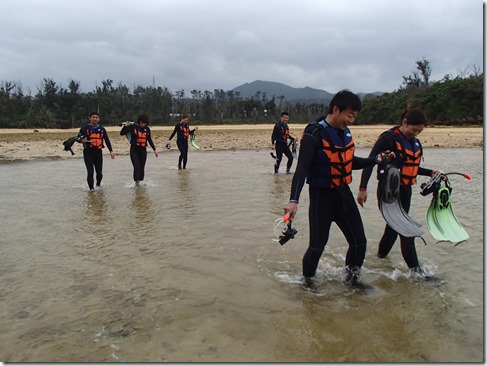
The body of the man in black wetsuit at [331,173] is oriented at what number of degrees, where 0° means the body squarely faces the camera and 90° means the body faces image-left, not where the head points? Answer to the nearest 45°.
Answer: approximately 315°

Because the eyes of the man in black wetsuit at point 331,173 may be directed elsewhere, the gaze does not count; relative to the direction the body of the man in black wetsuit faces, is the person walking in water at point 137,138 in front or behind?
behind

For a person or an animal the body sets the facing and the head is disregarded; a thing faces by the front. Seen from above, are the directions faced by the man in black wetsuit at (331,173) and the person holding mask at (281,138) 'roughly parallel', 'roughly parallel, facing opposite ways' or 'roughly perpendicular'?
roughly parallel

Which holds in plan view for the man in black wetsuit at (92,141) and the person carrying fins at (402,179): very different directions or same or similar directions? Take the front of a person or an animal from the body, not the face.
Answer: same or similar directions

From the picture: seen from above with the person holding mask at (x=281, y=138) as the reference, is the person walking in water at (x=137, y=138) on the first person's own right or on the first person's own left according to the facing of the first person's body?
on the first person's own right

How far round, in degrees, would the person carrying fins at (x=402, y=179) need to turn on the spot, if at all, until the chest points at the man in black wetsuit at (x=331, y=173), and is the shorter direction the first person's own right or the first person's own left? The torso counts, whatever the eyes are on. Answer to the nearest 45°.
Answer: approximately 90° to the first person's own right

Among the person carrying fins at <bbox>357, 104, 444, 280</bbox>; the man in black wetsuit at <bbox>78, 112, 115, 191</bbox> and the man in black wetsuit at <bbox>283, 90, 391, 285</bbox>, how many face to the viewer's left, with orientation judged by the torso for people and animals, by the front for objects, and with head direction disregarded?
0

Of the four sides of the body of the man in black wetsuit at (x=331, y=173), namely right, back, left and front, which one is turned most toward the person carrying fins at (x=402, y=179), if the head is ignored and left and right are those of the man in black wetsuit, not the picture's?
left

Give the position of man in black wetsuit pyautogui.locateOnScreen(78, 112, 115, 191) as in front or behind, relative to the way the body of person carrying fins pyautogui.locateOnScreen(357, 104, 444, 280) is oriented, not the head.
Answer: behind

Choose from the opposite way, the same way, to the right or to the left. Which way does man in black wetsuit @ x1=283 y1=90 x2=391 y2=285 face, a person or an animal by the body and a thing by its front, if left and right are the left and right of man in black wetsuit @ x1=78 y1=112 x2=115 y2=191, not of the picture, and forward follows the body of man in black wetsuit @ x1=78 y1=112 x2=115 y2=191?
the same way

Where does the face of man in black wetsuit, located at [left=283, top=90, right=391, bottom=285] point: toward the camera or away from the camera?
toward the camera

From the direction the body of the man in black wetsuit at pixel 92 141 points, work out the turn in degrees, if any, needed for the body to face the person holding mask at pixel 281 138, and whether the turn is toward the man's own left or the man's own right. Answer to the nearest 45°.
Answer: approximately 90° to the man's own left

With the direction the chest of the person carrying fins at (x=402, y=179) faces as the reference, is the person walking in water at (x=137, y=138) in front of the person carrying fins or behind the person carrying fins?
behind

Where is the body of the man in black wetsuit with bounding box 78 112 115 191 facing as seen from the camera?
toward the camera

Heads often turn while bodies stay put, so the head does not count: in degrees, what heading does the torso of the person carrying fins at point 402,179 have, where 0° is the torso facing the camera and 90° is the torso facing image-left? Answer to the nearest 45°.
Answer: approximately 315°

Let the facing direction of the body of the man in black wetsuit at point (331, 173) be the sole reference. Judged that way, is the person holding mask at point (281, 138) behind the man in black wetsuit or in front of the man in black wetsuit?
behind

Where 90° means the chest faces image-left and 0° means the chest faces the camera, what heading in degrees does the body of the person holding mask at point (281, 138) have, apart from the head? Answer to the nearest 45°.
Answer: approximately 315°
